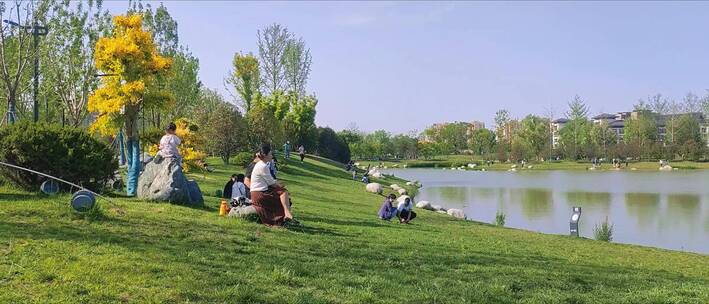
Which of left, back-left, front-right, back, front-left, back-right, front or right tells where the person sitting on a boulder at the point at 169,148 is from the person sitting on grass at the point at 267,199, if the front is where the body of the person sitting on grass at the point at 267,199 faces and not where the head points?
back-left

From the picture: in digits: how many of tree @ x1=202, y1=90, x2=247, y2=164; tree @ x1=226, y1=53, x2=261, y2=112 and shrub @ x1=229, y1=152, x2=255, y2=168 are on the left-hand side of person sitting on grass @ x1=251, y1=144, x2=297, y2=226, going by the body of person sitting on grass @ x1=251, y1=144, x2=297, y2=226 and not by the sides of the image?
3

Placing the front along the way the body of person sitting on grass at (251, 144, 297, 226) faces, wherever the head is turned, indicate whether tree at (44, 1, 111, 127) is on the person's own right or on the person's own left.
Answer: on the person's own left

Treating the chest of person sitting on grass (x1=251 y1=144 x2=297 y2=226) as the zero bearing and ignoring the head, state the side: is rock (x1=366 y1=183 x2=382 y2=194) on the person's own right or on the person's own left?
on the person's own left

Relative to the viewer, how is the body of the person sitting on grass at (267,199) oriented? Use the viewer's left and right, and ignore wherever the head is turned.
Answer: facing to the right of the viewer

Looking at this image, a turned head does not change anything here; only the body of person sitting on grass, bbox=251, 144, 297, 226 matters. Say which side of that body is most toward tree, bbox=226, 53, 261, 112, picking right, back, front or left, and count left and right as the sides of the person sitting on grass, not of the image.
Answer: left

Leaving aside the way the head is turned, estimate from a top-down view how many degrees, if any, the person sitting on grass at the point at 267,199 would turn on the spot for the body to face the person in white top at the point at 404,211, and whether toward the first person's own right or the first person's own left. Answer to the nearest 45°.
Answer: approximately 45° to the first person's own left

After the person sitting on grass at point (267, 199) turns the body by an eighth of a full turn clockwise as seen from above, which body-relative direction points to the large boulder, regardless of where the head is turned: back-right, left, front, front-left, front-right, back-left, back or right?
back

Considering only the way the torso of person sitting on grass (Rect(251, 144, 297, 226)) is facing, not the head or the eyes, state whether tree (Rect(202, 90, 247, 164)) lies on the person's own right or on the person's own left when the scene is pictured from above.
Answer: on the person's own left
